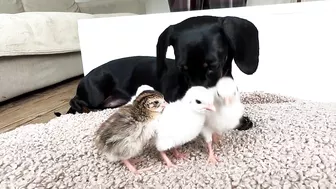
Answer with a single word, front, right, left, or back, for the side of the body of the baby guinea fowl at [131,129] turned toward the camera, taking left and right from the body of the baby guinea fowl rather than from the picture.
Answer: right

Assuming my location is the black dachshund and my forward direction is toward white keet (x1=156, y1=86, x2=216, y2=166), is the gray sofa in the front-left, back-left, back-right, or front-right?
back-right

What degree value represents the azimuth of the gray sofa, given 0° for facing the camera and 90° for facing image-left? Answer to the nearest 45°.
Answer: approximately 315°

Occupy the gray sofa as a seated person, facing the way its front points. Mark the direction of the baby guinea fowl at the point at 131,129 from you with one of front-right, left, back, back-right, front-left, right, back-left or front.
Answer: front-right

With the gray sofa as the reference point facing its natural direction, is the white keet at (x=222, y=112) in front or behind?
in front

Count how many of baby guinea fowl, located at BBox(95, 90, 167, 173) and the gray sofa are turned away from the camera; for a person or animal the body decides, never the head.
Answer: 0
